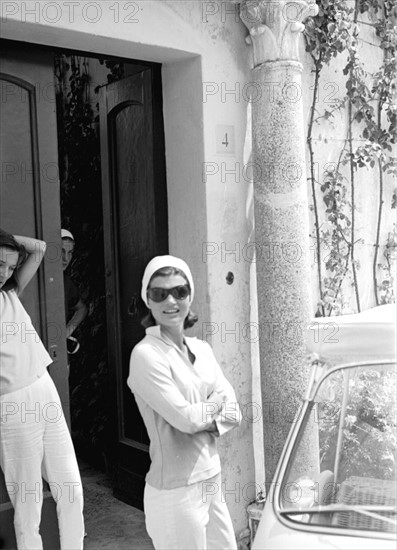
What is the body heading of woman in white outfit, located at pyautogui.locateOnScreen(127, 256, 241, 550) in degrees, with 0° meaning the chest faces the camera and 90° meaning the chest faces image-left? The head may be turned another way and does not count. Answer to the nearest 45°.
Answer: approximately 315°

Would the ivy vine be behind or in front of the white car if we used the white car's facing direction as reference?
behind

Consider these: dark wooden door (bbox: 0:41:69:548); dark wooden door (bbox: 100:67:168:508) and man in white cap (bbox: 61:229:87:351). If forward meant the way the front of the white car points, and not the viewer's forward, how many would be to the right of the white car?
3

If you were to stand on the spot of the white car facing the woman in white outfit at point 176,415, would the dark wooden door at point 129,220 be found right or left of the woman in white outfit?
right

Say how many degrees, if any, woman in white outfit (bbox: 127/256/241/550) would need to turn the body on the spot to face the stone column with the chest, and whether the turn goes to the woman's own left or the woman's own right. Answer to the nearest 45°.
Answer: approximately 90° to the woman's own left

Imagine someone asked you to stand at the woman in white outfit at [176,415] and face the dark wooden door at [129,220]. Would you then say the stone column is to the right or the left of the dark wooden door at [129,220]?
right

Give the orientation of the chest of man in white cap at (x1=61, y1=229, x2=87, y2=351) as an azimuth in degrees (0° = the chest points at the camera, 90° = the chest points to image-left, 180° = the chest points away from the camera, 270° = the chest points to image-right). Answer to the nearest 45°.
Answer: approximately 0°
